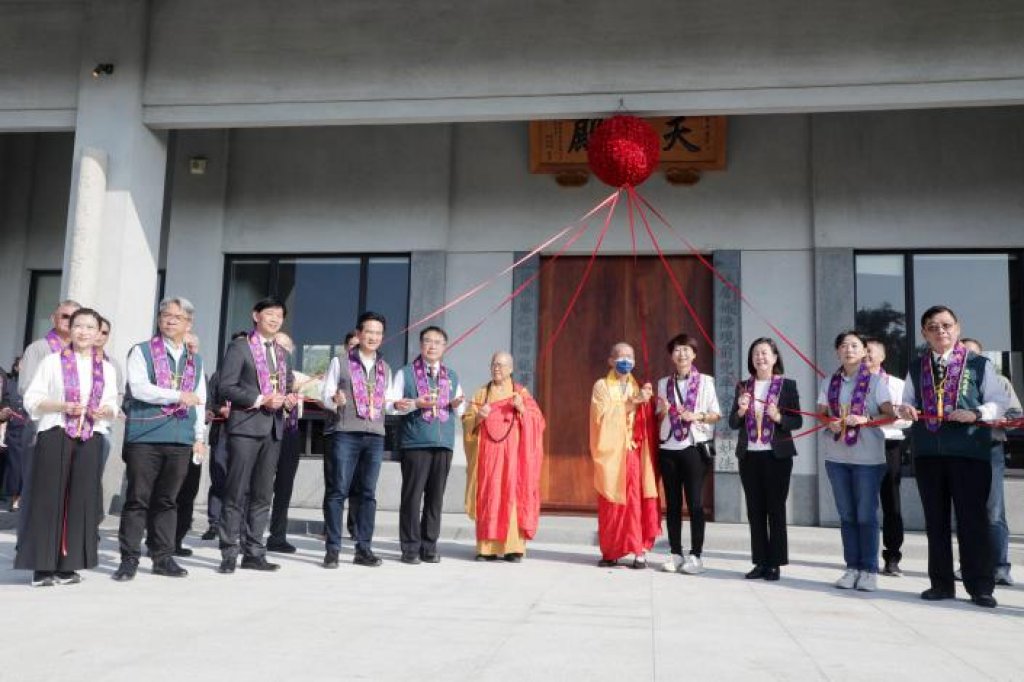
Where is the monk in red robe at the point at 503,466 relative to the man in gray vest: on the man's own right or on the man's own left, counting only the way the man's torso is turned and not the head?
on the man's own left

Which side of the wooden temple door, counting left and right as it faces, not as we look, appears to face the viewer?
front

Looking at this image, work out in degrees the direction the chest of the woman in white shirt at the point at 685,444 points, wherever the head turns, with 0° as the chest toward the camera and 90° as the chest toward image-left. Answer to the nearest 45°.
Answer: approximately 0°

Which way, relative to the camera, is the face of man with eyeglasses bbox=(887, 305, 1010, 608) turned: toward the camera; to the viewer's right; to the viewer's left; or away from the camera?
toward the camera

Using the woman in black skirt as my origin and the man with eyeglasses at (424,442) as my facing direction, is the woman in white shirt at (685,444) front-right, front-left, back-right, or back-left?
front-right

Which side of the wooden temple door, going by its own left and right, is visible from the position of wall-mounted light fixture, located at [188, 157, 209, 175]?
right

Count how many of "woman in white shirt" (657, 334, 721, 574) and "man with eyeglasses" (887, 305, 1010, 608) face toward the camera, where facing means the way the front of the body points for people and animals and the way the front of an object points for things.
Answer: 2

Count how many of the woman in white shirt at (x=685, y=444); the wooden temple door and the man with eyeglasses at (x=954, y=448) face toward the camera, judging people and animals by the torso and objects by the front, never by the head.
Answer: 3

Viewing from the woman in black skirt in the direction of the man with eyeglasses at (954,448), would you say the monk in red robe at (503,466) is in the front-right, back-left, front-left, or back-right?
front-left

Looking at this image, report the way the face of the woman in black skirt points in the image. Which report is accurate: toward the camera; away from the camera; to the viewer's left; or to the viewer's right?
toward the camera

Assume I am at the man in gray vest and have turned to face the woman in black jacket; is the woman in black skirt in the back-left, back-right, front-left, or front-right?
back-right

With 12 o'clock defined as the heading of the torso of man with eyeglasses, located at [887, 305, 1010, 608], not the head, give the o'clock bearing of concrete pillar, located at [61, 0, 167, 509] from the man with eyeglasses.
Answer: The concrete pillar is roughly at 3 o'clock from the man with eyeglasses.

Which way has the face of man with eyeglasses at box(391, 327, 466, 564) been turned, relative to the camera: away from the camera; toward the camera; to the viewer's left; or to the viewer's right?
toward the camera

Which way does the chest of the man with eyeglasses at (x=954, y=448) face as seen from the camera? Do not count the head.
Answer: toward the camera

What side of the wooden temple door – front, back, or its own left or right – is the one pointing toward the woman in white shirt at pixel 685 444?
front

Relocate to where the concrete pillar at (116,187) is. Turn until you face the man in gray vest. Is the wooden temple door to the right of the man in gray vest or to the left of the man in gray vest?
left

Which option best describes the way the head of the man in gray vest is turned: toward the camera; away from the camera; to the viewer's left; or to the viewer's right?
toward the camera
